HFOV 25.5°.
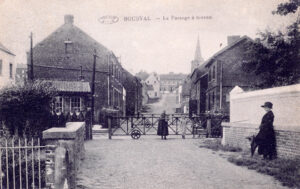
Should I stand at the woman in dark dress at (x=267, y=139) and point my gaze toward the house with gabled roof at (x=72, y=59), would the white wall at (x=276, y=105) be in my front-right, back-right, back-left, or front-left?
front-right

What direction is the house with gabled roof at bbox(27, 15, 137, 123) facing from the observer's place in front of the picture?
facing to the right of the viewer

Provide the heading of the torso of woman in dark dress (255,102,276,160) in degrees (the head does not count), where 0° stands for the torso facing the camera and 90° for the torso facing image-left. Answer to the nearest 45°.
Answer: approximately 90°

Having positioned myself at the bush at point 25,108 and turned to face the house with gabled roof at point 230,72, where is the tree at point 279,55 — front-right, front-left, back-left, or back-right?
front-right

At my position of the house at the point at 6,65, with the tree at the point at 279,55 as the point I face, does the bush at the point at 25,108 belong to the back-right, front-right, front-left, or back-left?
front-right
